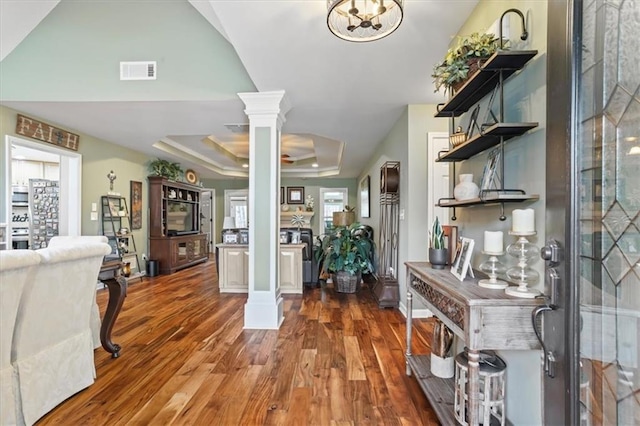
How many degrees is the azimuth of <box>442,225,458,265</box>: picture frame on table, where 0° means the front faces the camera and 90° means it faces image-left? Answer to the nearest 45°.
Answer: approximately 45°

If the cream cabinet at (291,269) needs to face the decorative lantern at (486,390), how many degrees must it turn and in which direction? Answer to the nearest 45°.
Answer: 0° — it already faces it

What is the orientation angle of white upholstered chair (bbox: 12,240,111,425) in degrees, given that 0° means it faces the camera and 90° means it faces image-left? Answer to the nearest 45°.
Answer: approximately 135°

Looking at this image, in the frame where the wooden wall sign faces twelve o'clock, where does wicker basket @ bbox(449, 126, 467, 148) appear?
The wicker basket is roughly at 1 o'clock from the wooden wall sign.

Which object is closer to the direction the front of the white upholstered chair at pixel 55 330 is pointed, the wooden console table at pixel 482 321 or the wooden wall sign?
the wooden wall sign

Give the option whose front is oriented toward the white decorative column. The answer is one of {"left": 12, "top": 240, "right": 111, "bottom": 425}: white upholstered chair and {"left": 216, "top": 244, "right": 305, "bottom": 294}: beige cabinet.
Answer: the beige cabinet

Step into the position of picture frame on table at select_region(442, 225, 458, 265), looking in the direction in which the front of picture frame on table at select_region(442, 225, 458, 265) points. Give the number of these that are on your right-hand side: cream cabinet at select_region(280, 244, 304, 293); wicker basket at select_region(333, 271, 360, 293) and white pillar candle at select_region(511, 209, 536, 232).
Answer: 2

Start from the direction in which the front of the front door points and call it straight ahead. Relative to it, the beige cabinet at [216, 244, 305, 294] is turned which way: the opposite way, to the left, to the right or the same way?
to the left

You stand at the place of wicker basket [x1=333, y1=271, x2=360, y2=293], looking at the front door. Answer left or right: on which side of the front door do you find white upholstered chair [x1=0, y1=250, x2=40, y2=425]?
right

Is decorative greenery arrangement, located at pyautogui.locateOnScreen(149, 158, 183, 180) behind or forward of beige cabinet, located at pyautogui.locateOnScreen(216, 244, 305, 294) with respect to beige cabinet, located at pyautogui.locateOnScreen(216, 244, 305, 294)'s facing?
behind

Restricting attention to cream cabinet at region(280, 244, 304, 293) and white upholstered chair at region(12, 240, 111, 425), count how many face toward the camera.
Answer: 1

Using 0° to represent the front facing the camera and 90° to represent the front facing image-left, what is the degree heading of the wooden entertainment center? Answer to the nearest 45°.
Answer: approximately 315°
